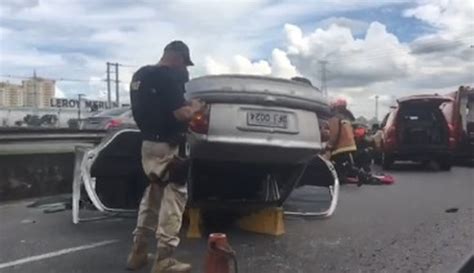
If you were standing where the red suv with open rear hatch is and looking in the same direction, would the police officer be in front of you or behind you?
behind

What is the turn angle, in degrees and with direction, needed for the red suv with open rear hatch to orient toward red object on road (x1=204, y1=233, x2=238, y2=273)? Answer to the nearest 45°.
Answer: approximately 180°

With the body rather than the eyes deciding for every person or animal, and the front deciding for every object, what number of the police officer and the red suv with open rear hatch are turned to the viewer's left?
0

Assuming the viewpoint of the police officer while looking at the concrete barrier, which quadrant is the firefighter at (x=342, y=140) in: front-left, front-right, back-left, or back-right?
front-right

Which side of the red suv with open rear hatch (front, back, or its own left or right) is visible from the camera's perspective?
back

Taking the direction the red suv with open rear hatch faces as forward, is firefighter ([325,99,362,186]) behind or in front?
behind

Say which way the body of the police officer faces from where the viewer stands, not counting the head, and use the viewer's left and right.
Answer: facing away from the viewer and to the right of the viewer

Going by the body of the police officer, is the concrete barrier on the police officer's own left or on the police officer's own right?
on the police officer's own left

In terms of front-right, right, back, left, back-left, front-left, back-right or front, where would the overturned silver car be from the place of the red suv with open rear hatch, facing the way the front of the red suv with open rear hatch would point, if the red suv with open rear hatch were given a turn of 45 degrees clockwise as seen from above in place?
back-right

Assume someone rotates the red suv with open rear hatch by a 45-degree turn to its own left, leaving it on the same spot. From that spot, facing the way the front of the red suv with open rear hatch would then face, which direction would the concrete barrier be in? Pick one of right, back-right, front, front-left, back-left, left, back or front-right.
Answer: left
